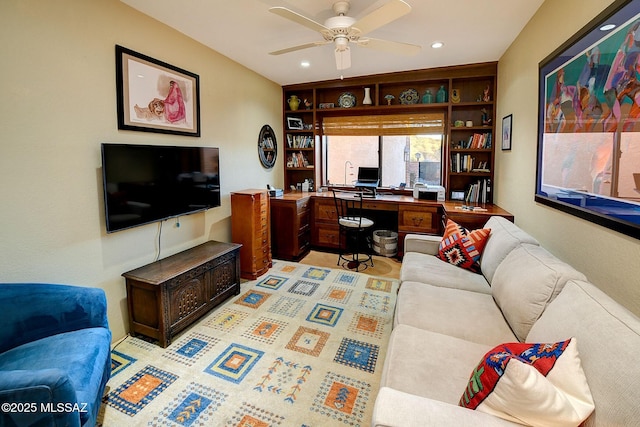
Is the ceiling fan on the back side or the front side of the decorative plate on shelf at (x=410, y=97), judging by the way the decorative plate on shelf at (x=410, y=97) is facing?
on the front side

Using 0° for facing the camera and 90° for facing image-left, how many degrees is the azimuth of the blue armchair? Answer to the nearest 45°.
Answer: approximately 315°

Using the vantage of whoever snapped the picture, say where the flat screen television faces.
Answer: facing the viewer and to the right of the viewer

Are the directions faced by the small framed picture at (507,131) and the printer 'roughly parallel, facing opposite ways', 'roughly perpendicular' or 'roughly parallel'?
roughly perpendicular

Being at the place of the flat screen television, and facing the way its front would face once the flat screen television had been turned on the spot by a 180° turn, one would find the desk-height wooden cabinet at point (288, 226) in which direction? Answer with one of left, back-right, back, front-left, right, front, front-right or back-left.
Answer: right

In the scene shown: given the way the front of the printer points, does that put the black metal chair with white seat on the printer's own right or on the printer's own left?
on the printer's own right

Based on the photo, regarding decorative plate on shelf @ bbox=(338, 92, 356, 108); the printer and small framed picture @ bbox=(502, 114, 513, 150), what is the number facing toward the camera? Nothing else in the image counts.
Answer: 2

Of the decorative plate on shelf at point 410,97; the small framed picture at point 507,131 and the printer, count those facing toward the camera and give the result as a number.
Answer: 2

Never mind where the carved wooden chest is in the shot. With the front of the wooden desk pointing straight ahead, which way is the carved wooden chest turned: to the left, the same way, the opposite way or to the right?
to the left

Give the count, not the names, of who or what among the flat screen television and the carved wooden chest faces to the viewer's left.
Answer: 0
